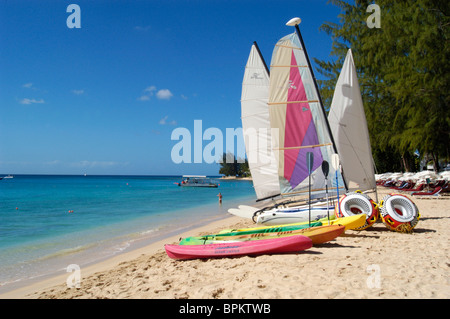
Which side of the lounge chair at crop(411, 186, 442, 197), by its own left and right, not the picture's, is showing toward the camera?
left

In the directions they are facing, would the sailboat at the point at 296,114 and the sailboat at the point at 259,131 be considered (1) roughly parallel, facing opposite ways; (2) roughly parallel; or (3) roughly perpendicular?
roughly parallel

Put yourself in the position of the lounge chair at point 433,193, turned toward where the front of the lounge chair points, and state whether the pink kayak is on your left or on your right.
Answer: on your left
